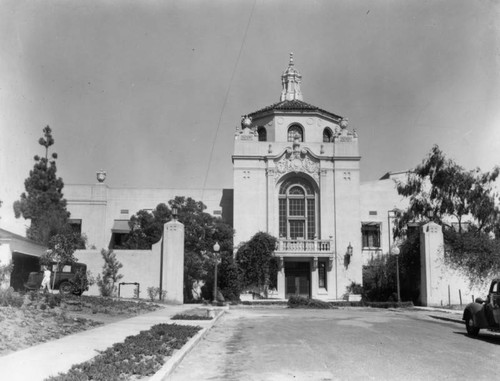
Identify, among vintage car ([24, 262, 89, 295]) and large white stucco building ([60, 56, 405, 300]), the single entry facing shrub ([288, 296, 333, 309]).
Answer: the large white stucco building

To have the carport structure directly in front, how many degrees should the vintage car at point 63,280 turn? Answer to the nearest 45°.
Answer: approximately 45° to its right

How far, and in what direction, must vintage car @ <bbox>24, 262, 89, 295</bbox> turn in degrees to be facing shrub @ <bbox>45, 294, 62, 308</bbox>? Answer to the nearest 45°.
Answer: approximately 90° to its left

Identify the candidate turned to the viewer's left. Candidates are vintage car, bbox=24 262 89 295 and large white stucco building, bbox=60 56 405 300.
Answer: the vintage car

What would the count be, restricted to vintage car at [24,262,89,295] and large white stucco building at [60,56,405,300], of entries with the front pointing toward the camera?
1

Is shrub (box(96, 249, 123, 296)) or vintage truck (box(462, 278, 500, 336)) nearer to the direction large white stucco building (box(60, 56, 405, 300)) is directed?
the vintage truck

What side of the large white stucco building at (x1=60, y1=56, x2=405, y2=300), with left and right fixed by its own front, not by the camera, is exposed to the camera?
front

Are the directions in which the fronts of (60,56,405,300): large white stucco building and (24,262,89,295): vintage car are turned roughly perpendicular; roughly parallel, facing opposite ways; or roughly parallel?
roughly perpendicular

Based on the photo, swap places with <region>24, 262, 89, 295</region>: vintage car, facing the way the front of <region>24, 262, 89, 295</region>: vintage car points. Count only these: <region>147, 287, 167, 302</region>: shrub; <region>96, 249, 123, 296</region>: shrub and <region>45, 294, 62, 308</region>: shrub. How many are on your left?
1

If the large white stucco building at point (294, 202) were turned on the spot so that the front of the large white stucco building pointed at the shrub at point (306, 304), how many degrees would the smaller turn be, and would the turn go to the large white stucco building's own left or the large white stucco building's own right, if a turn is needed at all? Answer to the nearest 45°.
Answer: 0° — it already faces it

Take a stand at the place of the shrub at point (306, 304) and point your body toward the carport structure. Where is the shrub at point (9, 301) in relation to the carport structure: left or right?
left

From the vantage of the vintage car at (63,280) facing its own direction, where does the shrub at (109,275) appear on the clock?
The shrub is roughly at 4 o'clock from the vintage car.

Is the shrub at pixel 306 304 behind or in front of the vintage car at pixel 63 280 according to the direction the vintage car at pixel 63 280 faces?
behind

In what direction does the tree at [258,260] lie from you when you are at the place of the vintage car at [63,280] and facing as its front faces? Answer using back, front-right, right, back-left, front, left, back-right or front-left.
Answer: back-right

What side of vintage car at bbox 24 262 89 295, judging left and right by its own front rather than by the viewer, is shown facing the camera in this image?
left

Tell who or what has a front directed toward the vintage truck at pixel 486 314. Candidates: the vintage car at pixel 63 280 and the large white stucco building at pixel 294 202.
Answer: the large white stucco building

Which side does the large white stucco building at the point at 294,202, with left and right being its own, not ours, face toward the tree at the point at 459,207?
left
